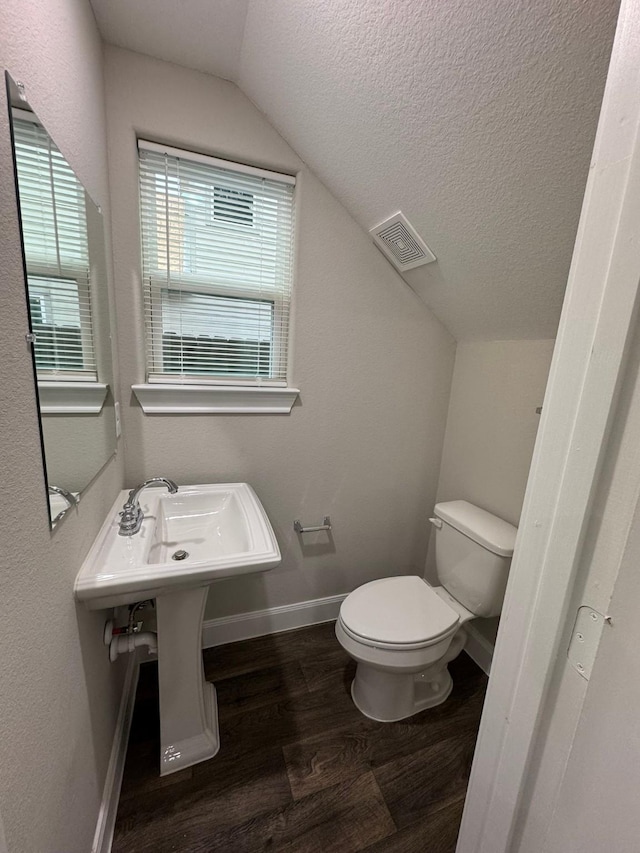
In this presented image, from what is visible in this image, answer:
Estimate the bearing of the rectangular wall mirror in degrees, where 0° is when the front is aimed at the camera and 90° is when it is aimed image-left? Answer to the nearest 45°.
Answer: approximately 270°

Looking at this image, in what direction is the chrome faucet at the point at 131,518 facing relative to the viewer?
to the viewer's right

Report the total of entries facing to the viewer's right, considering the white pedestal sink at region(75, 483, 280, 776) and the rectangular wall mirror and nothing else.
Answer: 2

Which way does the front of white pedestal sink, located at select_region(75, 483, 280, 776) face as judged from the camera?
facing to the right of the viewer
